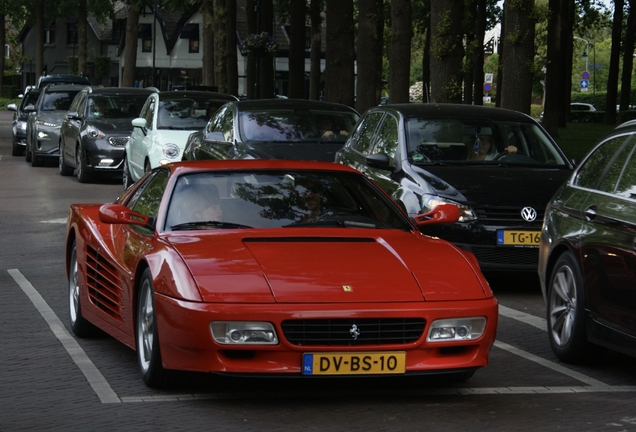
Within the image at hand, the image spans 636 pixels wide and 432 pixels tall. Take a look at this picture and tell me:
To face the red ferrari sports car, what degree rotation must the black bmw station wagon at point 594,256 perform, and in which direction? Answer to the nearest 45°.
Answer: approximately 90° to its right

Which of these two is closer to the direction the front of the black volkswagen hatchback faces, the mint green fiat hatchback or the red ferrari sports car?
the red ferrari sports car

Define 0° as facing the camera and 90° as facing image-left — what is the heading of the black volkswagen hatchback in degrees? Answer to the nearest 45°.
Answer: approximately 315°
